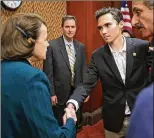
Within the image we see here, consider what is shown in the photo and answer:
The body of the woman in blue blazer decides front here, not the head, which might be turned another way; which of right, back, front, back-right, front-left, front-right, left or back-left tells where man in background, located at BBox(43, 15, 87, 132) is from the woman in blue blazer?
front-left

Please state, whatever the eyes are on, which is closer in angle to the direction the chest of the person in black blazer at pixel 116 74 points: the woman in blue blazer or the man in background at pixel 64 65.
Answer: the woman in blue blazer

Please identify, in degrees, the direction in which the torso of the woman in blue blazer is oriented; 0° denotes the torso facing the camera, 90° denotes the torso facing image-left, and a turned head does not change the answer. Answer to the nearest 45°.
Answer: approximately 225°

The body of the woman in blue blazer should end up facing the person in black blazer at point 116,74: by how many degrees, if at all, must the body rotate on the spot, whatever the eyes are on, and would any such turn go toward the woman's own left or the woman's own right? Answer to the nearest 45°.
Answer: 0° — they already face them

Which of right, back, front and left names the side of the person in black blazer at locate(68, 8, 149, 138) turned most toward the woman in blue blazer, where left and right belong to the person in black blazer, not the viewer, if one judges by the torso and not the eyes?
front

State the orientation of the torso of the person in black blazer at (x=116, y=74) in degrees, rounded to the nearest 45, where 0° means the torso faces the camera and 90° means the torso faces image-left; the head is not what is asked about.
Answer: approximately 0°
